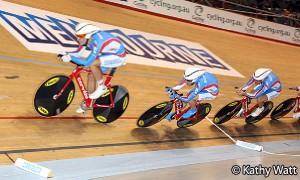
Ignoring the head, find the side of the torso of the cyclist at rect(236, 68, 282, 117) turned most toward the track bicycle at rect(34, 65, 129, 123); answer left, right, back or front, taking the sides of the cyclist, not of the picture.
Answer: front

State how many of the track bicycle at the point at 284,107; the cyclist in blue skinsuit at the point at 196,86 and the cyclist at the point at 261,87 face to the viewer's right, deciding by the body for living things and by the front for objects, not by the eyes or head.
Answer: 0

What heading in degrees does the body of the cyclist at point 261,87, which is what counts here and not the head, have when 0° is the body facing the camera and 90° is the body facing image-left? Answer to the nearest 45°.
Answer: approximately 45°

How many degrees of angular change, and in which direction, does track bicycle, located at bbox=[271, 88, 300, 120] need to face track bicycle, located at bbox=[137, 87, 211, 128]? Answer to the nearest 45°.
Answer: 0° — it already faces it

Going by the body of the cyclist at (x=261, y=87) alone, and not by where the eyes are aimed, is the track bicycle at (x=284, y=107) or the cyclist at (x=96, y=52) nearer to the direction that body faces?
the cyclist

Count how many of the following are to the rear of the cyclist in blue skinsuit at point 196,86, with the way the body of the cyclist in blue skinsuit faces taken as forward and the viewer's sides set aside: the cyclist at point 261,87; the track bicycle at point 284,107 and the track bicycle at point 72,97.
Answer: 2

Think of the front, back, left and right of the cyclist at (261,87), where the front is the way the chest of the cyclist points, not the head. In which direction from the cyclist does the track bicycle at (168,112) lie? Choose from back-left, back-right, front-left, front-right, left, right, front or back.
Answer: front

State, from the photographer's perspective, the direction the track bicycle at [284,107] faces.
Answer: facing the viewer and to the left of the viewer

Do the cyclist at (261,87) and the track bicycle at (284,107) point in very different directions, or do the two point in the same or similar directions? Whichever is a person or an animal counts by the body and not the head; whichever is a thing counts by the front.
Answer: same or similar directions

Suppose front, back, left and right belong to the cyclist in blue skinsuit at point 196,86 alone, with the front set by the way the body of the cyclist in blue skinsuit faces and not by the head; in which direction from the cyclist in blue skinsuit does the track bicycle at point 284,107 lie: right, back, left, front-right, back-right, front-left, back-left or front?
back

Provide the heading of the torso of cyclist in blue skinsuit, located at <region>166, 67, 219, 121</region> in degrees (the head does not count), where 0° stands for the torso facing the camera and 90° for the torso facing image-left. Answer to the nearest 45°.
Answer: approximately 45°

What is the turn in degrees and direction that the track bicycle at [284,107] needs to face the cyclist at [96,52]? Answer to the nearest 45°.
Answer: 0° — it already faces them

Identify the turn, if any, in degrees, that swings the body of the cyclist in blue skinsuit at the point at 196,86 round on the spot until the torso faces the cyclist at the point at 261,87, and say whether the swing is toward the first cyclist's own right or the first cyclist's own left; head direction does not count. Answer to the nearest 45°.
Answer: approximately 180°

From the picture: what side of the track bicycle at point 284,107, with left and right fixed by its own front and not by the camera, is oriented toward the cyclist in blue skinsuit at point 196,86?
front

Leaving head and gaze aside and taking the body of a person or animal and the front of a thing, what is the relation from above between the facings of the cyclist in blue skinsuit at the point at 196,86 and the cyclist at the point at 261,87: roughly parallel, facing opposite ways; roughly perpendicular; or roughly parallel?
roughly parallel

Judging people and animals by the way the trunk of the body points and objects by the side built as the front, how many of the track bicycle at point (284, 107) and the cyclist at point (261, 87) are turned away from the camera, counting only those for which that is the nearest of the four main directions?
0
